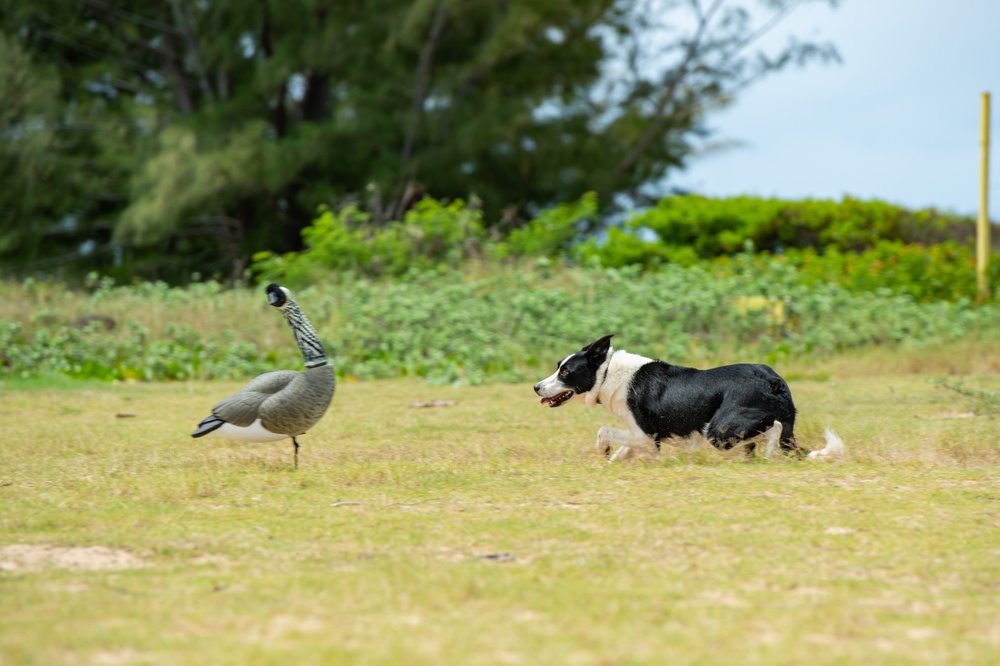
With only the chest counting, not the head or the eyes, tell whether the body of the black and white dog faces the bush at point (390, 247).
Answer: no

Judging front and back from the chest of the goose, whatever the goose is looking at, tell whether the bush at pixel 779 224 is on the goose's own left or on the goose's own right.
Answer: on the goose's own left

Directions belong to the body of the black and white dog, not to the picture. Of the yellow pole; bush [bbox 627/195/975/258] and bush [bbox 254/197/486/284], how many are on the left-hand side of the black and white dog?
0

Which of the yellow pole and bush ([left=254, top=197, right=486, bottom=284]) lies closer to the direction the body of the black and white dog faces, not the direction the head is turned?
the bush

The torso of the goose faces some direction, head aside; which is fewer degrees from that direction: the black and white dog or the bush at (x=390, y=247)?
the black and white dog

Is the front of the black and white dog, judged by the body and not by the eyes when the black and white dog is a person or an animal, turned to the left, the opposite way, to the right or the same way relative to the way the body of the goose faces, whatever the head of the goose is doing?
the opposite way

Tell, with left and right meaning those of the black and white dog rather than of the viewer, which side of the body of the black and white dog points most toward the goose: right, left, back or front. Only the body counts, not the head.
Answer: front

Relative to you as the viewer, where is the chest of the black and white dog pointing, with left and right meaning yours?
facing to the left of the viewer

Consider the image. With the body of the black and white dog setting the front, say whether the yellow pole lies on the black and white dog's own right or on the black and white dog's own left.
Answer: on the black and white dog's own right

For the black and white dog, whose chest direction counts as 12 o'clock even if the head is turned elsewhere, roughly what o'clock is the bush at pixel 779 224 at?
The bush is roughly at 3 o'clock from the black and white dog.

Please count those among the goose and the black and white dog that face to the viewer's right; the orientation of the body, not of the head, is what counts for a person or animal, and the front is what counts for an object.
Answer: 1

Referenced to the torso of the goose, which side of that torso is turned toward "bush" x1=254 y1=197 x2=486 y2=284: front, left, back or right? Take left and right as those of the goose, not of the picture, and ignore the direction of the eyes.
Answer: left

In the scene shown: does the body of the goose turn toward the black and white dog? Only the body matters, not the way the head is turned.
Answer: yes

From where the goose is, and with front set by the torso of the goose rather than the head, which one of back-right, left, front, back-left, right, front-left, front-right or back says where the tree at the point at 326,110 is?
left

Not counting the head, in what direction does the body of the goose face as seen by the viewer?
to the viewer's right

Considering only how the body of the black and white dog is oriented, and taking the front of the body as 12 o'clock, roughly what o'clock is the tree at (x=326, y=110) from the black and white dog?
The tree is roughly at 2 o'clock from the black and white dog.

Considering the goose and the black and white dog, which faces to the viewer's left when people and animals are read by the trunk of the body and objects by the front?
the black and white dog

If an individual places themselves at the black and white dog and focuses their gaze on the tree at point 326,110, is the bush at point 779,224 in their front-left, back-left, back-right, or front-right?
front-right
